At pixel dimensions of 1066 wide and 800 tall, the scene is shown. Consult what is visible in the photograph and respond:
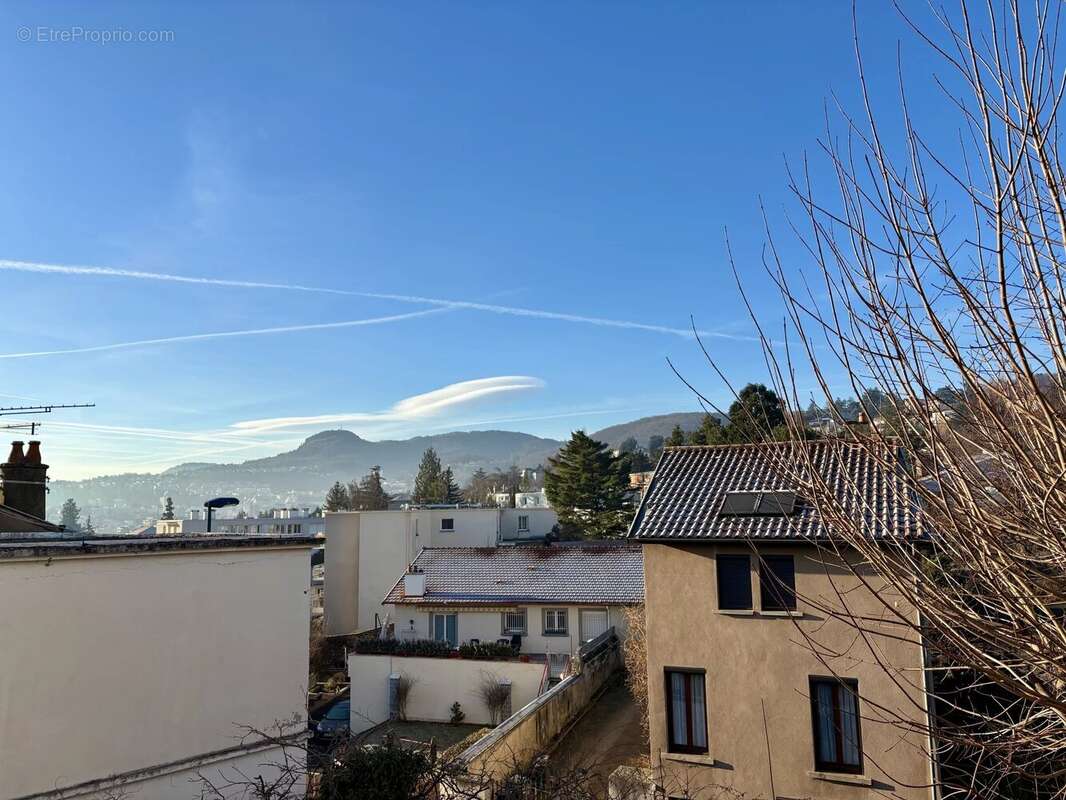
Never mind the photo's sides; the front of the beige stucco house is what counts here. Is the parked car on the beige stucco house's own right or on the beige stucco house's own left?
on the beige stucco house's own right

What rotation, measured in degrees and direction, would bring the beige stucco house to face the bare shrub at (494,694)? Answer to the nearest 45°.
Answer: approximately 135° to its right

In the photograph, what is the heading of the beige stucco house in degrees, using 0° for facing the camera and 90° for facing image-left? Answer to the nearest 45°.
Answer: approximately 0°

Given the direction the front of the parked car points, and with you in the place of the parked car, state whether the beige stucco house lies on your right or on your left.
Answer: on your left
